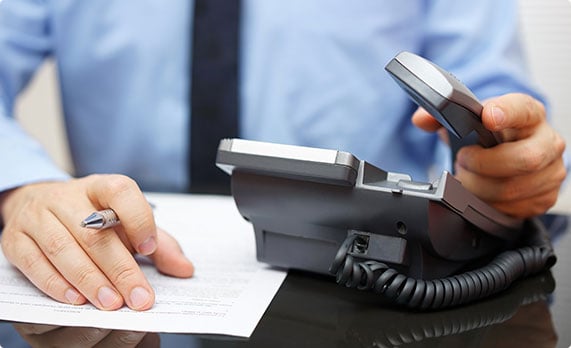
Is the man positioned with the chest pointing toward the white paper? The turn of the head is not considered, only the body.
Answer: yes

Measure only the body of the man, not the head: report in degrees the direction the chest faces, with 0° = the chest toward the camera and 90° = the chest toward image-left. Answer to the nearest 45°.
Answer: approximately 0°
